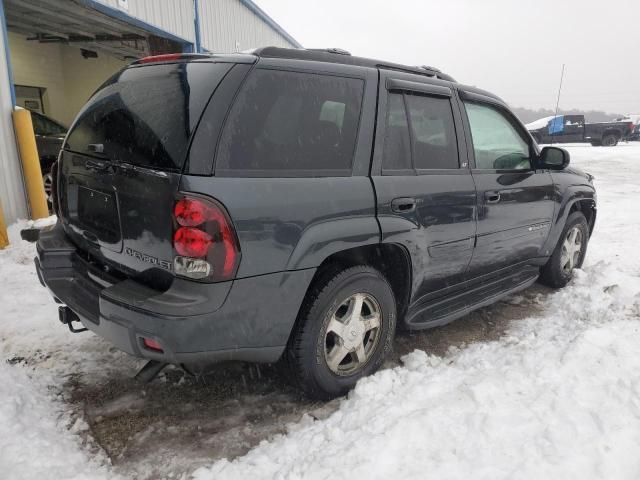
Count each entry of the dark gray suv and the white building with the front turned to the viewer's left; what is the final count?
0

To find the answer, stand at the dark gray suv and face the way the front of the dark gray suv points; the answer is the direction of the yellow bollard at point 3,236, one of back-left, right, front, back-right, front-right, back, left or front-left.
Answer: left

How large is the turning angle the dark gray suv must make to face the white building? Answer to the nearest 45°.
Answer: approximately 90° to its left

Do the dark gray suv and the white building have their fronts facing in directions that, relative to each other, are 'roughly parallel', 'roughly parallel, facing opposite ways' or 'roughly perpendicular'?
roughly perpendicular

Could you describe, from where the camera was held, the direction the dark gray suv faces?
facing away from the viewer and to the right of the viewer

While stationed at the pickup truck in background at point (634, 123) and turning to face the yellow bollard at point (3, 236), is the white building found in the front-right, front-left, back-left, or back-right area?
front-right

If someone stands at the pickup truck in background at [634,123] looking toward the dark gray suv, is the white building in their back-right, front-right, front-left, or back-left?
front-right

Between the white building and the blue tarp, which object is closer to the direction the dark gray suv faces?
the blue tarp

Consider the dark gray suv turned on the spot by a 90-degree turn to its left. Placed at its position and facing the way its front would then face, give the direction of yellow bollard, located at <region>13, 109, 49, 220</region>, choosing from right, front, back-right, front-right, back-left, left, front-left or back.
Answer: front
